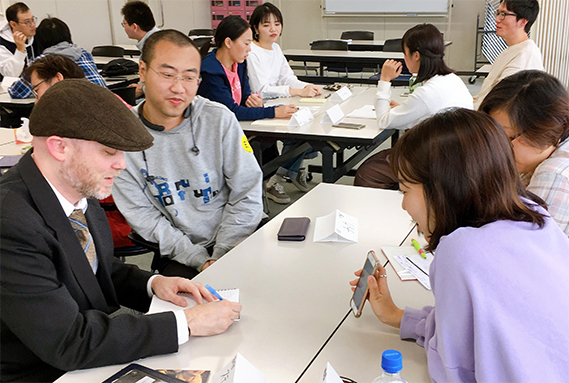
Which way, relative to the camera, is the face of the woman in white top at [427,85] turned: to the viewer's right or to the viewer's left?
to the viewer's left

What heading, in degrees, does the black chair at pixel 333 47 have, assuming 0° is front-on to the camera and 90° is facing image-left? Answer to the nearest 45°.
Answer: approximately 0°

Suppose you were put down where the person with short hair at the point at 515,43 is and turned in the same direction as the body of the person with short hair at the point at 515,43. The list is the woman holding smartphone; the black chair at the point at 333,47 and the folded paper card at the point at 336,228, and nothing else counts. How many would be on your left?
2

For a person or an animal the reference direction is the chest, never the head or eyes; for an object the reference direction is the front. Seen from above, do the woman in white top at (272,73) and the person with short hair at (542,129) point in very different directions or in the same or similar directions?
very different directions

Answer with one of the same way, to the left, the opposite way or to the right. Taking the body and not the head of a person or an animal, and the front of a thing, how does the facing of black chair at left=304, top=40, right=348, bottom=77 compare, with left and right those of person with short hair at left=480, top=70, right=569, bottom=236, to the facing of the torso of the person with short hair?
to the left

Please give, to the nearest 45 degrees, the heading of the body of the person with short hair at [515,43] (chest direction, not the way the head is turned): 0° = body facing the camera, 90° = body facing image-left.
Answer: approximately 90°

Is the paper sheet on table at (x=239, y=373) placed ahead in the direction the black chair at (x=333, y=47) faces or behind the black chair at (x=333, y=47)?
ahead

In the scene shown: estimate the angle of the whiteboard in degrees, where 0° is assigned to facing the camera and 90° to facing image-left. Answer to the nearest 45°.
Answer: approximately 0°

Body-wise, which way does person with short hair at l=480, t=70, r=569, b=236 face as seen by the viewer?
to the viewer's left

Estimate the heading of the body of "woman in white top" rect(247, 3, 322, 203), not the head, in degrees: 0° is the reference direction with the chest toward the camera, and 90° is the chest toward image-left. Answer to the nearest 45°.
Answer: approximately 315°
